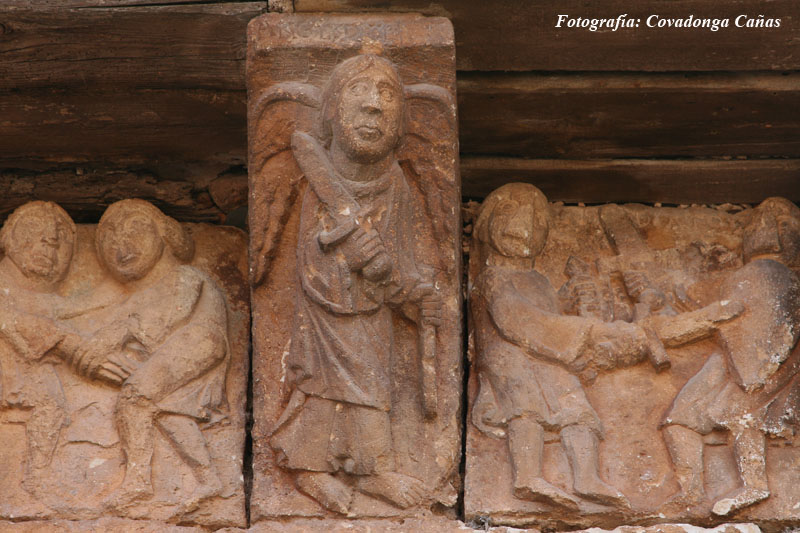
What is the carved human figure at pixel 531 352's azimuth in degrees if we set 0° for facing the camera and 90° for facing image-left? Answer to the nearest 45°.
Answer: approximately 315°

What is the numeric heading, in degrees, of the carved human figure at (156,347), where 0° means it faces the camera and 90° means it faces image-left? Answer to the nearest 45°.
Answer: approximately 45°

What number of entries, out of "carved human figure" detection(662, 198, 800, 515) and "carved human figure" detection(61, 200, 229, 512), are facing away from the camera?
0

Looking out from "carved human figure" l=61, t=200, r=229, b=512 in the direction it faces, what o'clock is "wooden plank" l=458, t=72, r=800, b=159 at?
The wooden plank is roughly at 8 o'clock from the carved human figure.

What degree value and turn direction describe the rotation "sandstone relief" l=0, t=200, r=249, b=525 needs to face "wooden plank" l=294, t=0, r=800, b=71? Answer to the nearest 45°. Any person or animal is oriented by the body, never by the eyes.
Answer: approximately 45° to its left

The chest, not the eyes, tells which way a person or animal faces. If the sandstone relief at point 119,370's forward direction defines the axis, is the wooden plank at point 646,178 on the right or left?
on its left

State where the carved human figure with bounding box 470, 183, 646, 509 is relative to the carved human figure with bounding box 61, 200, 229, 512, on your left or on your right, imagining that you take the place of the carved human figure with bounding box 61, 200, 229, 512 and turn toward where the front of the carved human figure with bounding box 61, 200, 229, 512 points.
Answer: on your left

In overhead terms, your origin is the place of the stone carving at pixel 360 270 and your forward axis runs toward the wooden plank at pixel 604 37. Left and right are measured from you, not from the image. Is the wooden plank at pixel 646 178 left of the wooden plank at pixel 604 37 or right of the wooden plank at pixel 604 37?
left

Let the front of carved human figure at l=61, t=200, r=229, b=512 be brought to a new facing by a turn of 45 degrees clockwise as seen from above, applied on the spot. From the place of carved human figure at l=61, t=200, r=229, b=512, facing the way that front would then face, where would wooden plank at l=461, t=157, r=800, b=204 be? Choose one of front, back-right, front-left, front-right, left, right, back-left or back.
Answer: back

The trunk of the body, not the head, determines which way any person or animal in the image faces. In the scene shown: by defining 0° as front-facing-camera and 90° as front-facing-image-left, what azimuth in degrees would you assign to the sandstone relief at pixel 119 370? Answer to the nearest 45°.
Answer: approximately 0°

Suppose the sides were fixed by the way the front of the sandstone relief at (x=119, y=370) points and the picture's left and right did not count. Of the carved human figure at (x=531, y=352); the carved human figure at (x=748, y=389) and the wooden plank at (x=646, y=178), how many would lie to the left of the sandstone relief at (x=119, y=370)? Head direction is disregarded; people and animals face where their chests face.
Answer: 3

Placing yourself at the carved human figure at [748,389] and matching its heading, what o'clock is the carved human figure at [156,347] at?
the carved human figure at [156,347] is roughly at 1 o'clock from the carved human figure at [748,389].
